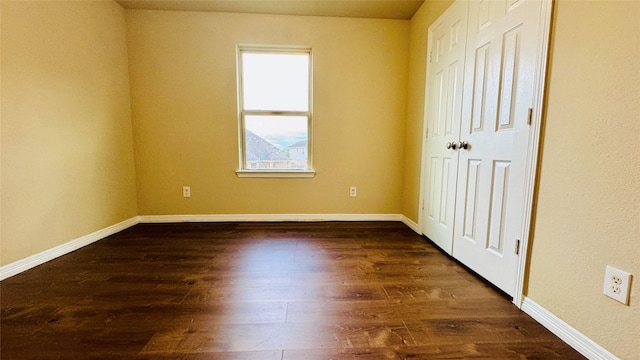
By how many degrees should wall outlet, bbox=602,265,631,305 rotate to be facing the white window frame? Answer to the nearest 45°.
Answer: approximately 45° to its right

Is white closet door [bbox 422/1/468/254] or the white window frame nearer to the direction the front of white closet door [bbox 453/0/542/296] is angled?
the white window frame

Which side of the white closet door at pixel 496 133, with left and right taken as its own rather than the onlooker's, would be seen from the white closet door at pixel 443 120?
right

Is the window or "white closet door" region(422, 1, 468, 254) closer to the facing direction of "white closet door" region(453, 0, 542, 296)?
the window

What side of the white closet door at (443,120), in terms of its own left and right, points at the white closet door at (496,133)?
left

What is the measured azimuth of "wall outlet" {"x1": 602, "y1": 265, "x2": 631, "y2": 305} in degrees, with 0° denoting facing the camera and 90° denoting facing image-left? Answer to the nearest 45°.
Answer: approximately 45°

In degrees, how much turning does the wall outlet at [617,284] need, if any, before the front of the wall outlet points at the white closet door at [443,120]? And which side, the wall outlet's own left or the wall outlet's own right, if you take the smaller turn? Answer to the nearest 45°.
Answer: approximately 90° to the wall outlet's own right

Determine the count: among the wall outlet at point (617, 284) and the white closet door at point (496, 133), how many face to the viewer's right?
0

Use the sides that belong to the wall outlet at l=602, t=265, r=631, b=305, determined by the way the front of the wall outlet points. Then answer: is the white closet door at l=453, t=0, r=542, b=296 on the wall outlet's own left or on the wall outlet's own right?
on the wall outlet's own right

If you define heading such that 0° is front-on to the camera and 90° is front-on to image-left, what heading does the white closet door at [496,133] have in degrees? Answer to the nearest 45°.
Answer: approximately 45°

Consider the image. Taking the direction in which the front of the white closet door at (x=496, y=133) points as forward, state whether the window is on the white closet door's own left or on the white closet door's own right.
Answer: on the white closet door's own right

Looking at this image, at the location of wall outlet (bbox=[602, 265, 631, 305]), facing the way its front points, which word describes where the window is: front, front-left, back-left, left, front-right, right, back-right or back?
front-right

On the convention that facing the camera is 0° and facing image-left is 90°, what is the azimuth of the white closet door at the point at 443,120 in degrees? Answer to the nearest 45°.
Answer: approximately 45°

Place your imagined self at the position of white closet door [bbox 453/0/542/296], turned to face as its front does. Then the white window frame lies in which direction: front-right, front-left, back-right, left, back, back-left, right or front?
front-right
